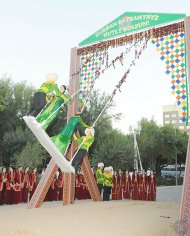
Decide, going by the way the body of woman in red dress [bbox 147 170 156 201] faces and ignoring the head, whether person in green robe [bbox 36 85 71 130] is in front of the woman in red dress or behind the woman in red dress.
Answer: in front

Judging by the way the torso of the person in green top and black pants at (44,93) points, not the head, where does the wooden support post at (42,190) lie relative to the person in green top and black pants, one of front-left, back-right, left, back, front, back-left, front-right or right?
left

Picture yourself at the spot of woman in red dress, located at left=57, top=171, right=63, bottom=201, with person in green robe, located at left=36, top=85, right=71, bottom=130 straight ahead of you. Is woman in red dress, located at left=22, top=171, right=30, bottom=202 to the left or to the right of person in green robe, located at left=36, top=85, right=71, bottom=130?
right

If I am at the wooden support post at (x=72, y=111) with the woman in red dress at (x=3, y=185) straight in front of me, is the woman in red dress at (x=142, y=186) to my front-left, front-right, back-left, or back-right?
back-right

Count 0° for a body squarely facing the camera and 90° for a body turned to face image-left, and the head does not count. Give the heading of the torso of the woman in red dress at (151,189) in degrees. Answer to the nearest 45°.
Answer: approximately 0°

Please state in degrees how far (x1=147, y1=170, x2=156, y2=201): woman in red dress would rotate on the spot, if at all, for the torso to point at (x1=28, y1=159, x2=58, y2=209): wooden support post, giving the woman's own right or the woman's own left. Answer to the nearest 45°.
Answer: approximately 45° to the woman's own right

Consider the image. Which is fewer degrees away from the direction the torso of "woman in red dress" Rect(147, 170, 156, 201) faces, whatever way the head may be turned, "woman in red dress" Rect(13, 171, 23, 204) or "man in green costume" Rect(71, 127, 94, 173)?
the man in green costume
